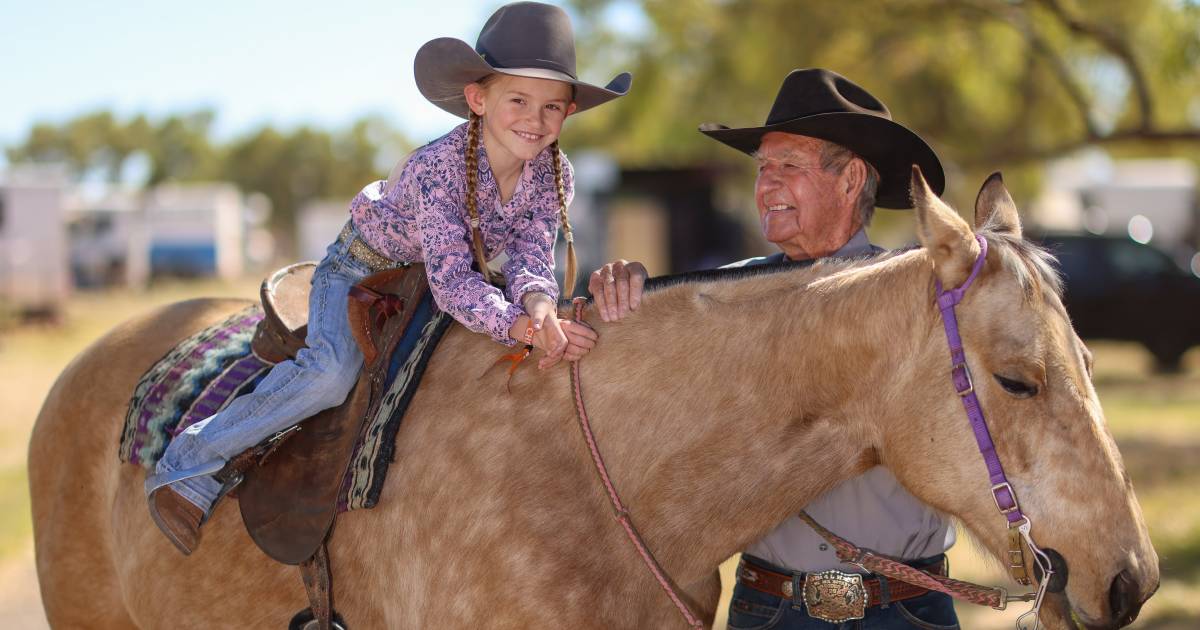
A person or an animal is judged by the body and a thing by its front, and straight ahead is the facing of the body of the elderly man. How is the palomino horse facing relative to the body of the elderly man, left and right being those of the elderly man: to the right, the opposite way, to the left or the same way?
to the left

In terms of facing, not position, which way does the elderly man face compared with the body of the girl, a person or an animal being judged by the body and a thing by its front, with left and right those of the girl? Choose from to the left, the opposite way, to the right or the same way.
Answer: to the right

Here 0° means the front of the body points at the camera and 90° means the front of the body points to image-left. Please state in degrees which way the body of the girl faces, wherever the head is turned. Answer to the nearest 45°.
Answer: approximately 315°

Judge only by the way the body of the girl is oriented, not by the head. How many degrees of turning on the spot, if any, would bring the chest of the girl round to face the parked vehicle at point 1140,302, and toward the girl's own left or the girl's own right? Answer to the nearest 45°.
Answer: approximately 90° to the girl's own left

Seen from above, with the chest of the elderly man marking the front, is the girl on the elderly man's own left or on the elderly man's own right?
on the elderly man's own right

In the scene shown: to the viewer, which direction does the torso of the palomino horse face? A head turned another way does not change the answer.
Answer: to the viewer's right

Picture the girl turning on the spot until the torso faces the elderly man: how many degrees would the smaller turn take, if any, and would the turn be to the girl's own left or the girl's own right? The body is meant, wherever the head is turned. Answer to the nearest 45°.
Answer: approximately 45° to the girl's own left
